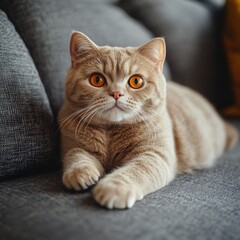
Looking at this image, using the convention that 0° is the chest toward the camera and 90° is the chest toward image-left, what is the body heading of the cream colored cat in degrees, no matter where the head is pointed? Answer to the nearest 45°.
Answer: approximately 45°

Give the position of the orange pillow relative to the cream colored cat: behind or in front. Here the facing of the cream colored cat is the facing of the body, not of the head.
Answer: behind

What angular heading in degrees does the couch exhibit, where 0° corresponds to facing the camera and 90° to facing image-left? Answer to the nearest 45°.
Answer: approximately 315°
